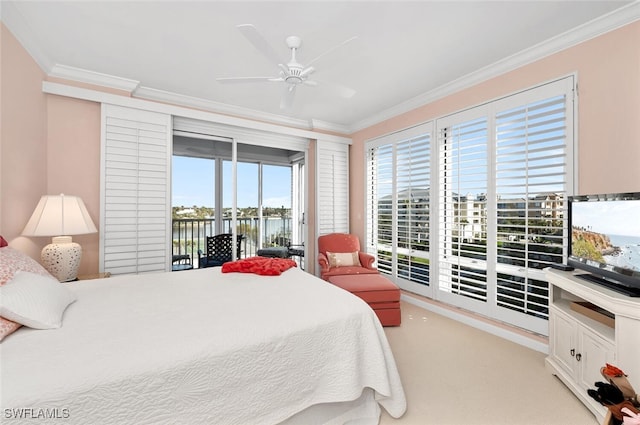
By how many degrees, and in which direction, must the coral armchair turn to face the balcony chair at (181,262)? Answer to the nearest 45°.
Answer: approximately 135° to its right

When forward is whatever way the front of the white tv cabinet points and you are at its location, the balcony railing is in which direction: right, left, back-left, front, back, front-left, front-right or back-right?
front-right

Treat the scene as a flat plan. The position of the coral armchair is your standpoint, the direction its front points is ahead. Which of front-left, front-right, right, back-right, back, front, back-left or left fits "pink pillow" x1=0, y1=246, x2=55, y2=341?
right

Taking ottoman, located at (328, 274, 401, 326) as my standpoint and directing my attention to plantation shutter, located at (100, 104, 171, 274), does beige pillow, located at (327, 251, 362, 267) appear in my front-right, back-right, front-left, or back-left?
front-right

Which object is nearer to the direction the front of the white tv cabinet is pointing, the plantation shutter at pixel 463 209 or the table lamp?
the table lamp

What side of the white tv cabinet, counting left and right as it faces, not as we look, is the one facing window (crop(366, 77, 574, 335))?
right

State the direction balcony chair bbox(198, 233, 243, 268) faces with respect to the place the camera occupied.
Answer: facing the viewer and to the left of the viewer

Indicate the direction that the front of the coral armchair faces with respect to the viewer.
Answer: facing the viewer and to the right of the viewer

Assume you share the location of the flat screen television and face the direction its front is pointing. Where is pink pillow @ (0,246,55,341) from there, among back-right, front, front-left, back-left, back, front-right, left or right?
front

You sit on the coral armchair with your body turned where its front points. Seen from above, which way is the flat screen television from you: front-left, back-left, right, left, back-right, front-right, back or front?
front

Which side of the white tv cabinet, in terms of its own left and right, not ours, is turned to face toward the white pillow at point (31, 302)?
front

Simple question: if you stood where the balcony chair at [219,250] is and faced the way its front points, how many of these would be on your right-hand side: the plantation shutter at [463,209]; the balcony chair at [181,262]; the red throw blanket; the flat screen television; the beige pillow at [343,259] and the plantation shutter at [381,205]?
1

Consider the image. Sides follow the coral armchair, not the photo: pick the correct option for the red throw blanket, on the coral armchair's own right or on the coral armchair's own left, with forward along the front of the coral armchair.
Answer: on the coral armchair's own right

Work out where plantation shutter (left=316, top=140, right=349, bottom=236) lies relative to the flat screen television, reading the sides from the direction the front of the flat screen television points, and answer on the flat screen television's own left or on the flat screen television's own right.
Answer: on the flat screen television's own right

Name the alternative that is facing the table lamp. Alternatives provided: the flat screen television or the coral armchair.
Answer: the flat screen television
